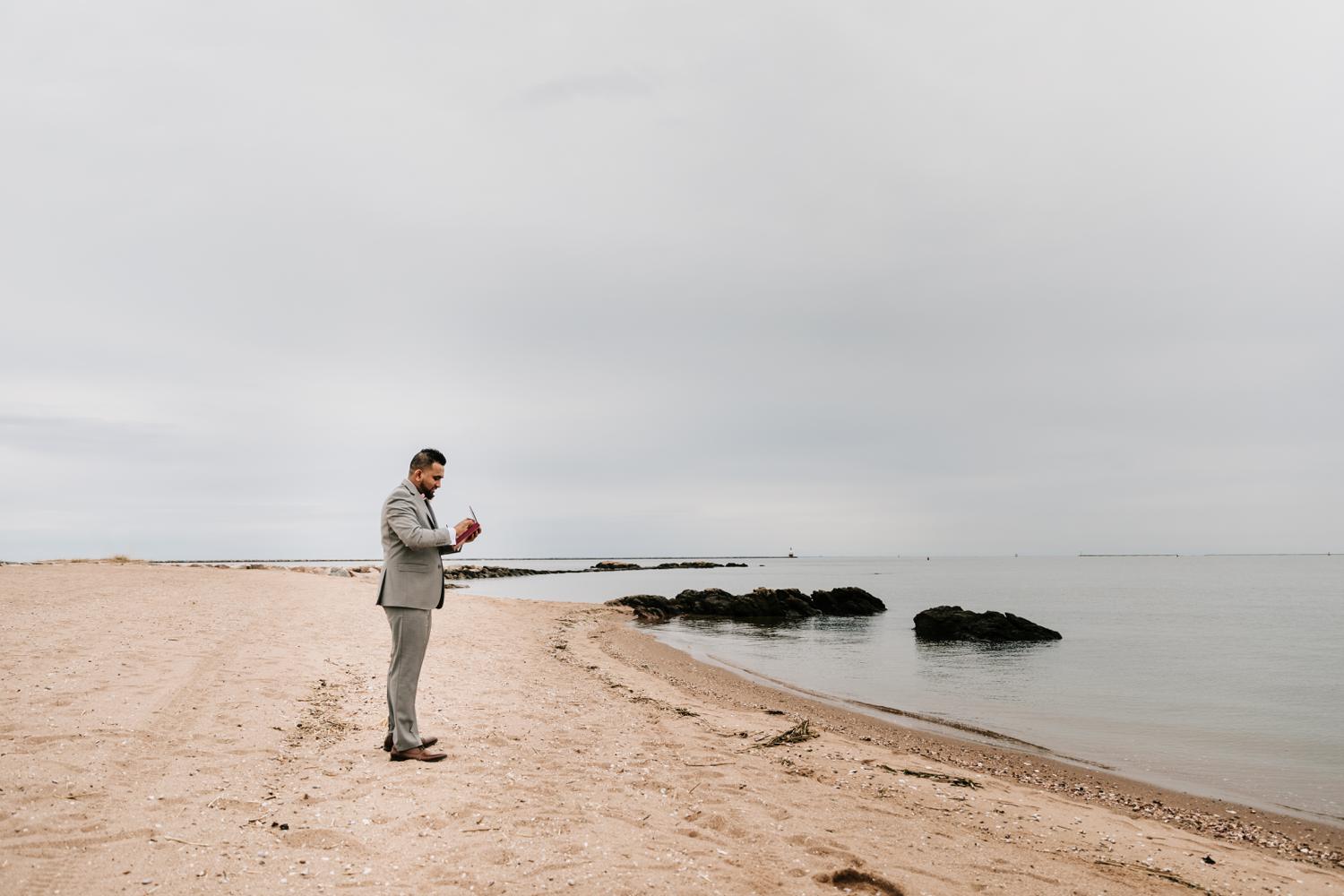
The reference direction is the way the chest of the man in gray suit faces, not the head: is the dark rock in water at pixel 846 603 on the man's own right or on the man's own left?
on the man's own left

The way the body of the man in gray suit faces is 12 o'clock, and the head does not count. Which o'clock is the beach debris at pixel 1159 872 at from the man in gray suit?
The beach debris is roughly at 1 o'clock from the man in gray suit.

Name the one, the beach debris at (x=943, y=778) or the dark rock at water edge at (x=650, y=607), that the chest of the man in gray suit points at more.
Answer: the beach debris

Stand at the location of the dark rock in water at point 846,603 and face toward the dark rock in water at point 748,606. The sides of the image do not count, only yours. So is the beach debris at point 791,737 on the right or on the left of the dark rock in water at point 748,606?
left

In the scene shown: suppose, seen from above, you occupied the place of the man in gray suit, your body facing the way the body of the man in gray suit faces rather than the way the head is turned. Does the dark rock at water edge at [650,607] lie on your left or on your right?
on your left

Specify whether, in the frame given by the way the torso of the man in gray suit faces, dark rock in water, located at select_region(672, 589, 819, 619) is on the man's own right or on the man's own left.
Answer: on the man's own left

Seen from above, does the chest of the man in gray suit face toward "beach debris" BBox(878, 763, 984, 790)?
yes

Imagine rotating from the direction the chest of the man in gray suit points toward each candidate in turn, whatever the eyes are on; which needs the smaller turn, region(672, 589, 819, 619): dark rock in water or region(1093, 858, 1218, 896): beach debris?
the beach debris

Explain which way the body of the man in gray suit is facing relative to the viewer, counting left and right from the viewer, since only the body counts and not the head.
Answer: facing to the right of the viewer
